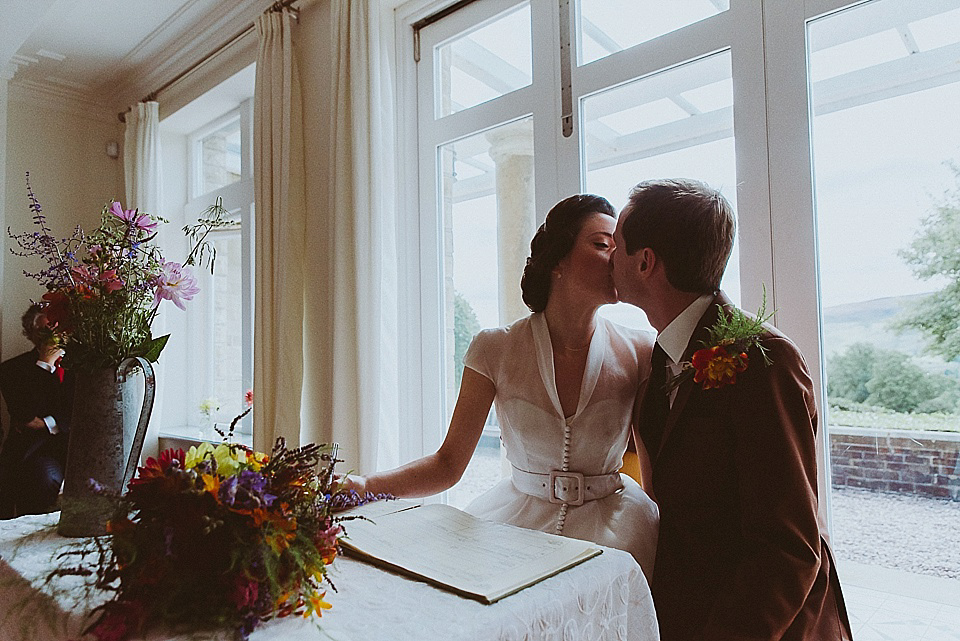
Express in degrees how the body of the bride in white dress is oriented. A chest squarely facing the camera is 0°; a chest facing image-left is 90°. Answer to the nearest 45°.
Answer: approximately 0°

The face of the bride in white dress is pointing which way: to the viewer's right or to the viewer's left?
to the viewer's right

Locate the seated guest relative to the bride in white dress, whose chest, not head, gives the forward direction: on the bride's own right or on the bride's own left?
on the bride's own right

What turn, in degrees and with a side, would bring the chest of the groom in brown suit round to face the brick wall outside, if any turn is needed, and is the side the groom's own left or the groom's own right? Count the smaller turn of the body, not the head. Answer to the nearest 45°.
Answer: approximately 180°

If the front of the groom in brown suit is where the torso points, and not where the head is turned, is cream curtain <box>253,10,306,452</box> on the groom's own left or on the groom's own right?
on the groom's own right

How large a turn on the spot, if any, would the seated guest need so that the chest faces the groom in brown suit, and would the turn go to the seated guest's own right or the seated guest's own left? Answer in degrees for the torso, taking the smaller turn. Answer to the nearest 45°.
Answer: approximately 45° to the seated guest's own right

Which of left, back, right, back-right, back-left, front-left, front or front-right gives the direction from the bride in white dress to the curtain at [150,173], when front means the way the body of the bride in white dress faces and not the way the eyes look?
back-right
